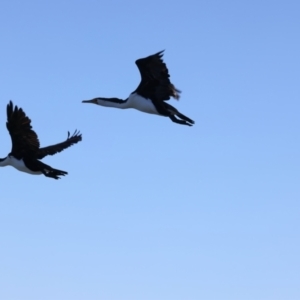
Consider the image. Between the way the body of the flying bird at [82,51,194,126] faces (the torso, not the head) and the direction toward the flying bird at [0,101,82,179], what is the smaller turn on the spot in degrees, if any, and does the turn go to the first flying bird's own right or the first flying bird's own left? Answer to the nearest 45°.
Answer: approximately 45° to the first flying bird's own right

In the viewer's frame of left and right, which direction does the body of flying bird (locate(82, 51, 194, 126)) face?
facing to the left of the viewer

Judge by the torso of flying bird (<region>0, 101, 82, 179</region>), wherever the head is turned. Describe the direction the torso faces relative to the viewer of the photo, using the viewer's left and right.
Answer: facing to the left of the viewer

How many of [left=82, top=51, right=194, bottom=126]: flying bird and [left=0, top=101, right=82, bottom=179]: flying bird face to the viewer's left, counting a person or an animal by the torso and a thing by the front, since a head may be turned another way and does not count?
2

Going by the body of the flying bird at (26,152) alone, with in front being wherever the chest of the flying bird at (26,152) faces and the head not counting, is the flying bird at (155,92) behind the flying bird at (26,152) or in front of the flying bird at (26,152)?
behind
